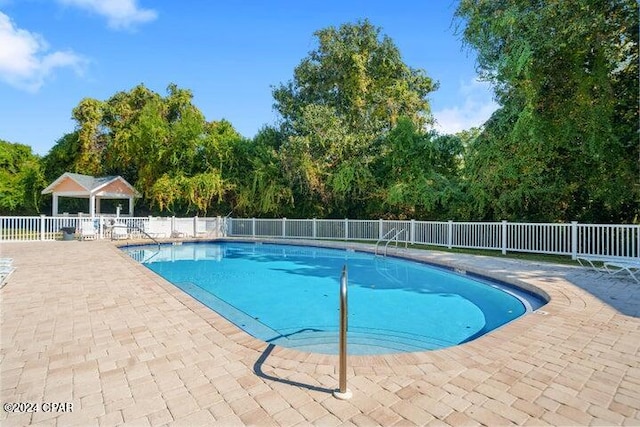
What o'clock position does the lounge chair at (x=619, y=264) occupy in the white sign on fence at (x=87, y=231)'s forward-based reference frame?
The lounge chair is roughly at 11 o'clock from the white sign on fence.

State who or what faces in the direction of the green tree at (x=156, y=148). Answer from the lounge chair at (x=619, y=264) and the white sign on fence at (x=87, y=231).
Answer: the lounge chair

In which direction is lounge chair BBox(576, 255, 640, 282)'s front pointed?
to the viewer's left

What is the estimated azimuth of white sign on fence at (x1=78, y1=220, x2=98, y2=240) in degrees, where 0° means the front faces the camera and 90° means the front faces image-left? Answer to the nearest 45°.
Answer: approximately 0°

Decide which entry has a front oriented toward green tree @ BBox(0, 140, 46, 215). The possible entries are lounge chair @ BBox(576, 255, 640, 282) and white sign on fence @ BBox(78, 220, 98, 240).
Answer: the lounge chair
